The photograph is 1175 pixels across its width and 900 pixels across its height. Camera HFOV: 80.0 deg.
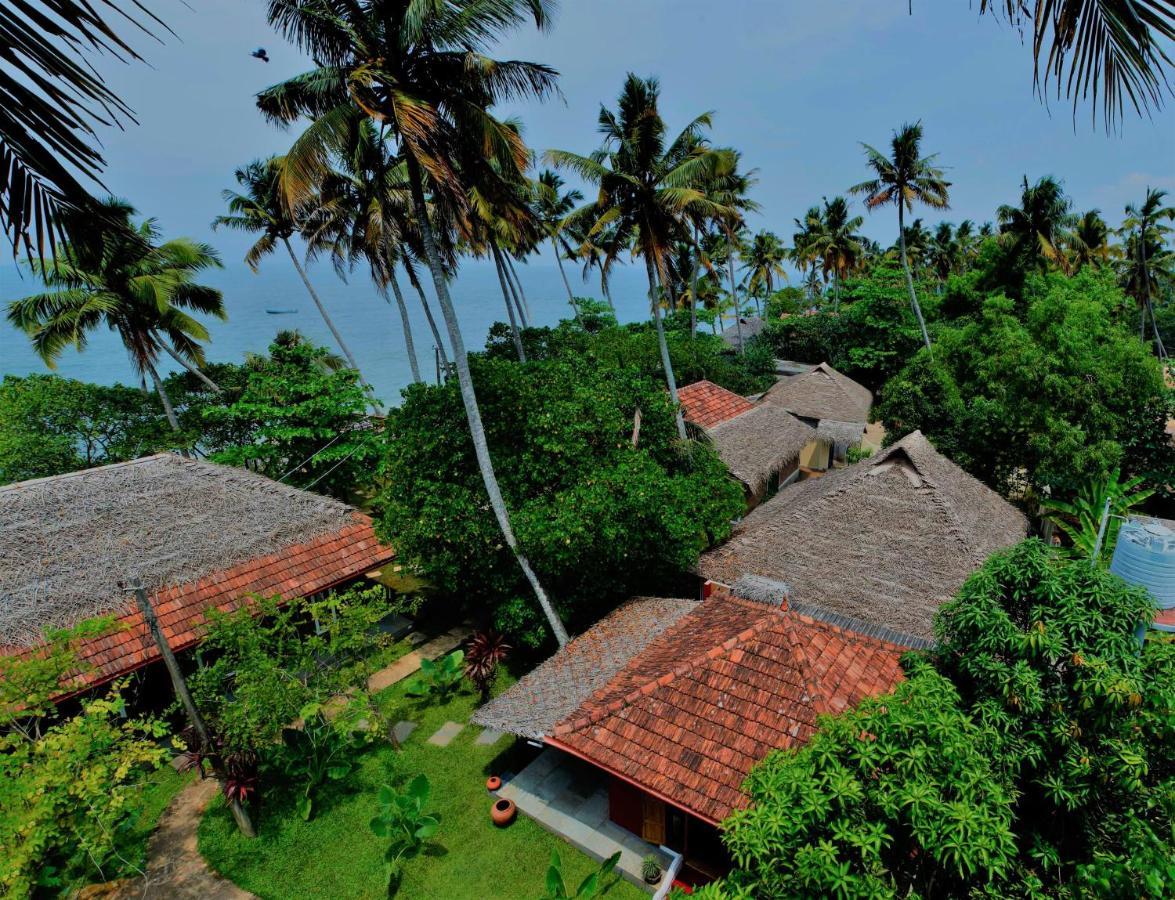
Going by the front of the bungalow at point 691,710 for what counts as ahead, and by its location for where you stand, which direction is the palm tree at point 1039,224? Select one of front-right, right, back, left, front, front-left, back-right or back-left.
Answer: back

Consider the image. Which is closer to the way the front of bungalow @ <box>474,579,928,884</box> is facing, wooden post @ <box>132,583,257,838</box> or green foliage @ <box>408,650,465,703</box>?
the wooden post

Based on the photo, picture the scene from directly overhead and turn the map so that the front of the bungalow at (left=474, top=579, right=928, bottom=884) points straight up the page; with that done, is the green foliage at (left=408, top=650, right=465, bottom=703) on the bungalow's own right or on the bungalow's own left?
on the bungalow's own right

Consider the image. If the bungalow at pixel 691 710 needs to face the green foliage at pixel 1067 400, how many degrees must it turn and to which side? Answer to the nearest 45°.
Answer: approximately 180°

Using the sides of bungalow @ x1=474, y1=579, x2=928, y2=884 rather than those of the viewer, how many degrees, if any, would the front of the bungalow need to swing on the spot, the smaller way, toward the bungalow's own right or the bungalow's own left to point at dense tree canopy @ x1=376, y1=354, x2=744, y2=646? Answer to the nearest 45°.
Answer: approximately 90° to the bungalow's own right

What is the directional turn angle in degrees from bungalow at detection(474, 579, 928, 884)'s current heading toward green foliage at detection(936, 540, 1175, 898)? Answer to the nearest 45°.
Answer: approximately 90° to its left

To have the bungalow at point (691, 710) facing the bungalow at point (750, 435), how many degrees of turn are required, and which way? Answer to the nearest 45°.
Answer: approximately 135° to its right

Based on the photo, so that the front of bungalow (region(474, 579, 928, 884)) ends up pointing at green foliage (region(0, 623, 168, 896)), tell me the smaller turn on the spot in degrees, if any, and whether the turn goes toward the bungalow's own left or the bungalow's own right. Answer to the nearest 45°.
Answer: approximately 45° to the bungalow's own right

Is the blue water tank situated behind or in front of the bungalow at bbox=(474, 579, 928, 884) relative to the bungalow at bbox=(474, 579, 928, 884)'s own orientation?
behind

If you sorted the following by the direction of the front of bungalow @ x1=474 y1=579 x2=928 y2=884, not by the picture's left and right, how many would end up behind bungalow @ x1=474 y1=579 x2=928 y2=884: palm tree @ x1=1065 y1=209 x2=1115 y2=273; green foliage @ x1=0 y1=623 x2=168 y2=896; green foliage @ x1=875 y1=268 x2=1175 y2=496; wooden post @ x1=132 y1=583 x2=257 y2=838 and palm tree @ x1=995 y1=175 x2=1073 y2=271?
3

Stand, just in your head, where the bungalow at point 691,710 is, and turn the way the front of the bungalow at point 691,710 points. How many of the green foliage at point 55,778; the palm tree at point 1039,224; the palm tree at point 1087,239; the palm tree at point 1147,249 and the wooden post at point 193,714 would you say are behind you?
3

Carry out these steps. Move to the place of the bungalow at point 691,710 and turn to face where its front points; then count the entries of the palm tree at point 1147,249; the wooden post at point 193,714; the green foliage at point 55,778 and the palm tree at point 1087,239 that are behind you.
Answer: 2

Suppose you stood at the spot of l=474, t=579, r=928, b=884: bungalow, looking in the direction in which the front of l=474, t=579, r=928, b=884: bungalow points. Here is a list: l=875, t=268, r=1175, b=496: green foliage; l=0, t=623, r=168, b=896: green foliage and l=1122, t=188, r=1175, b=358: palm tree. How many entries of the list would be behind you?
2

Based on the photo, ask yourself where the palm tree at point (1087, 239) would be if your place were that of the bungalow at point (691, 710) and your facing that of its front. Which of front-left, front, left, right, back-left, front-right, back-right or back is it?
back

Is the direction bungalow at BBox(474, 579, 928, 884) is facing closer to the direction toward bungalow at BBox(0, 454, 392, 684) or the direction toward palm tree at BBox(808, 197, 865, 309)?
the bungalow

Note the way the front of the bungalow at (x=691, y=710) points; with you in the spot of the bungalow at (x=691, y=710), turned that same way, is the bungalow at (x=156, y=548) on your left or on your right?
on your right

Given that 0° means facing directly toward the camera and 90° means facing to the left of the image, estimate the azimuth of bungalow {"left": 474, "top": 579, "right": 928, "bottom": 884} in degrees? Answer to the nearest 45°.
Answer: approximately 45°
